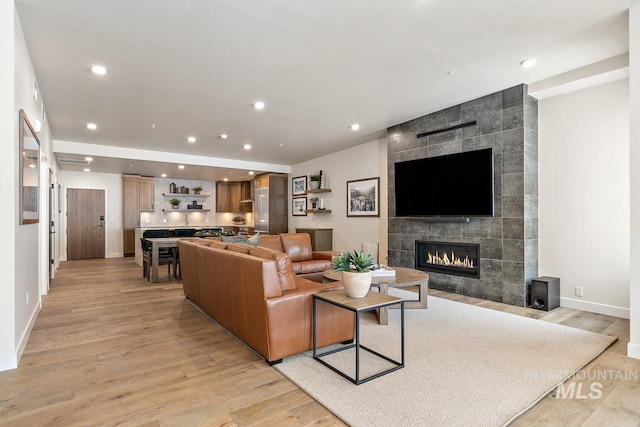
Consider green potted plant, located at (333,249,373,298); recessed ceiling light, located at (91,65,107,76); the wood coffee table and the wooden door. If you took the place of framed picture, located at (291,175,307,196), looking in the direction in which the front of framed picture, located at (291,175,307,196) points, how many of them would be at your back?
0

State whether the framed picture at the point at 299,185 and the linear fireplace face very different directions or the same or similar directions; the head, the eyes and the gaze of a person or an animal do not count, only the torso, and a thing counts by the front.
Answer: same or similar directions

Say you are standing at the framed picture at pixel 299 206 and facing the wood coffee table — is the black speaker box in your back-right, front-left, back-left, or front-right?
front-left

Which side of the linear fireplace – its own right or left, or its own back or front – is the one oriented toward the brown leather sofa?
front

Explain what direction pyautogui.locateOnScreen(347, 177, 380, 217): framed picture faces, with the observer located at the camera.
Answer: facing the viewer and to the left of the viewer

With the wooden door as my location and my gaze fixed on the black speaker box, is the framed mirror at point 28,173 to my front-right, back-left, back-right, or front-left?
front-right

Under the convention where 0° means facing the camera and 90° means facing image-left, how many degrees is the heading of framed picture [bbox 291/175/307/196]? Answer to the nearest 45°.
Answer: approximately 45°

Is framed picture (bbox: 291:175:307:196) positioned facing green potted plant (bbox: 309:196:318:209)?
no

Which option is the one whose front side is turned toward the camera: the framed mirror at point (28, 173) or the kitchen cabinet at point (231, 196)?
the kitchen cabinet

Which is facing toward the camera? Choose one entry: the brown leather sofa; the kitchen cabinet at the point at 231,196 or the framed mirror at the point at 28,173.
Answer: the kitchen cabinet

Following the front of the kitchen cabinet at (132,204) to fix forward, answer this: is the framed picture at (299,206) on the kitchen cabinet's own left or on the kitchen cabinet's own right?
on the kitchen cabinet's own left

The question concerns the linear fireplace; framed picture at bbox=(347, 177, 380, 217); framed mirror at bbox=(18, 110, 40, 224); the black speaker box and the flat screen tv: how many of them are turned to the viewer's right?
1

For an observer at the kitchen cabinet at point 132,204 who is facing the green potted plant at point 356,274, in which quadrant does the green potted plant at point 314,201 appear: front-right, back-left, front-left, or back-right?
front-left

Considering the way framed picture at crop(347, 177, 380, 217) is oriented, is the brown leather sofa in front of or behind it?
in front

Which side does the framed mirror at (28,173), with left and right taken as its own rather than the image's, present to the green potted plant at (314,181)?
front

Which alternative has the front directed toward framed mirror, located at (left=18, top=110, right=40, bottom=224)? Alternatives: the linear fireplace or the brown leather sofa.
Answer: the linear fireplace

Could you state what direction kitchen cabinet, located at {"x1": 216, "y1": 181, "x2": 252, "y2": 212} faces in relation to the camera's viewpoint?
facing the viewer

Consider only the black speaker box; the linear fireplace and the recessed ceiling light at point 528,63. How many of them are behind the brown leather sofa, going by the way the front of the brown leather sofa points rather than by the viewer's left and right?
0

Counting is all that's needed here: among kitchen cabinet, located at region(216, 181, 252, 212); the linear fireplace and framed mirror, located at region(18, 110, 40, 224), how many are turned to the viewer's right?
1
